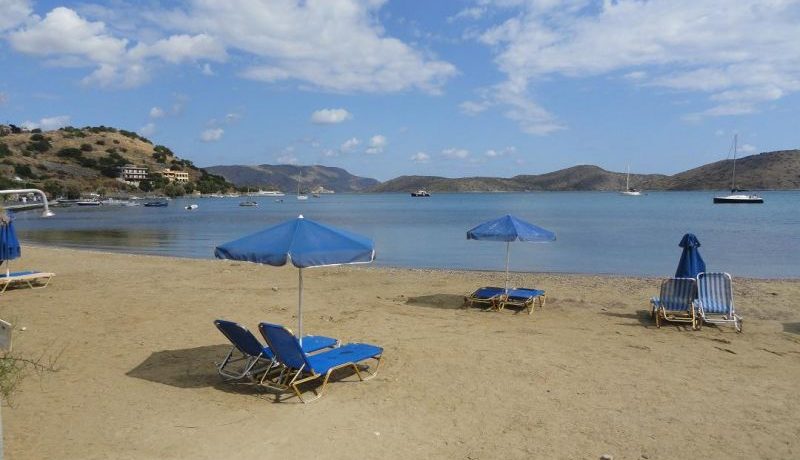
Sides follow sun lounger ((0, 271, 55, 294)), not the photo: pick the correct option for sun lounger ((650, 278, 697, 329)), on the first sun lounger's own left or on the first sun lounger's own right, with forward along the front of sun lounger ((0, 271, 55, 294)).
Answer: on the first sun lounger's own right

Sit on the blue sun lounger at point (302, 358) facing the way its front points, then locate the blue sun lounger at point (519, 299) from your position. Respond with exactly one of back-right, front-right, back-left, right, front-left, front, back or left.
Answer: front

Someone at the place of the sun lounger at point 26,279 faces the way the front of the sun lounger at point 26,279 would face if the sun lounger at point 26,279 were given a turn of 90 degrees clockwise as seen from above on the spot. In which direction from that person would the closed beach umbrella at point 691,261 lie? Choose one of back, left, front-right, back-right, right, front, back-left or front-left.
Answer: front-left

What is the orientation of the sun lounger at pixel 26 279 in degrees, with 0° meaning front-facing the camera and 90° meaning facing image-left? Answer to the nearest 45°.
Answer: approximately 270°

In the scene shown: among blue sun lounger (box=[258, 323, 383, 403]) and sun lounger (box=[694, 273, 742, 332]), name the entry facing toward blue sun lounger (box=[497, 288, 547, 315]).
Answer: blue sun lounger (box=[258, 323, 383, 403])

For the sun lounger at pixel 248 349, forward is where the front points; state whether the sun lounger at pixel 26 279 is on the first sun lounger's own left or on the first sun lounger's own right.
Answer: on the first sun lounger's own left

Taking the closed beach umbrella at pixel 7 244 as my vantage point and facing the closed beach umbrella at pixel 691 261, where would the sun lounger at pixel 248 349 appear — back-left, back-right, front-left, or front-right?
front-right

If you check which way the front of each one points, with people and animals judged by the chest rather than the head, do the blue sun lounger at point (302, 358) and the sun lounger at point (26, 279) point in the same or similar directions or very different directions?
same or similar directions

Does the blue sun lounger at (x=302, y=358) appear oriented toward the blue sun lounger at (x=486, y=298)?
yes
